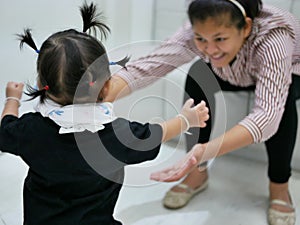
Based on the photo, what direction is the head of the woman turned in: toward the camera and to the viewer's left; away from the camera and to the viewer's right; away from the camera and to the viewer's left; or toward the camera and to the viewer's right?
toward the camera and to the viewer's left

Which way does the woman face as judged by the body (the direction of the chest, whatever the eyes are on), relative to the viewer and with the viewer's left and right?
facing the viewer and to the left of the viewer
